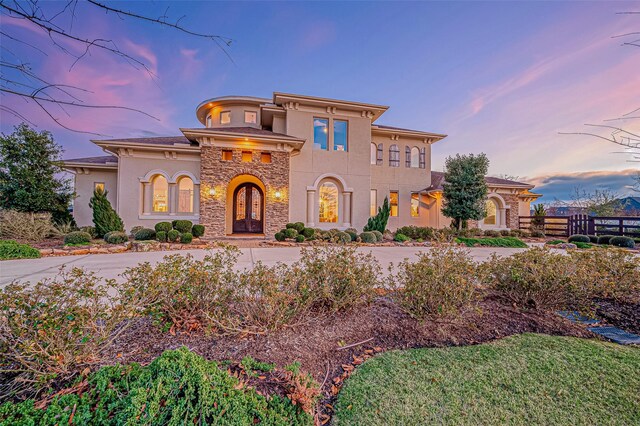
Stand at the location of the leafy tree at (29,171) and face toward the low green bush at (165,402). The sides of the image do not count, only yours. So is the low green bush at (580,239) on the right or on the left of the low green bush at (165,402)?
left

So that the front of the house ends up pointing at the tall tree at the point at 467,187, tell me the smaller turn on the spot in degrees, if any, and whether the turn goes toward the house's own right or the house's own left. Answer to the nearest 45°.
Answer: approximately 90° to the house's own left

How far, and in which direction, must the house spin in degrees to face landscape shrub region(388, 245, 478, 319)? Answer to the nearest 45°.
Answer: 0° — it already faces it

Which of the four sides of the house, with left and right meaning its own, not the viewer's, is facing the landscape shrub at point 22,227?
right

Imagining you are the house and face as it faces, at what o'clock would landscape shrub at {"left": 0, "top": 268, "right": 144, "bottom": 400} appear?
The landscape shrub is roughly at 12 o'clock from the house.

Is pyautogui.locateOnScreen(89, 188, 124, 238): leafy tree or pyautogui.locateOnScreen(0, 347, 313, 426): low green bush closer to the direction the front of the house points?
the low green bush

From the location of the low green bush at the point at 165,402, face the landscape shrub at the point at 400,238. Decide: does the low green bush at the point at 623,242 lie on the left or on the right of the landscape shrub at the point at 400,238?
right

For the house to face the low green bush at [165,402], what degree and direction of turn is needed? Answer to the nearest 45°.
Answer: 0° — it already faces it

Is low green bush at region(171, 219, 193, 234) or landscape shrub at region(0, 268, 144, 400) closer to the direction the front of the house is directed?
the landscape shrub

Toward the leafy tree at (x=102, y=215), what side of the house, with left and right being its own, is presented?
right

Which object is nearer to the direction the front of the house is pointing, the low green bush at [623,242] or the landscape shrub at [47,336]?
the landscape shrub

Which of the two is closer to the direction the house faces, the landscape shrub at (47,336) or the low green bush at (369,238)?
the landscape shrub

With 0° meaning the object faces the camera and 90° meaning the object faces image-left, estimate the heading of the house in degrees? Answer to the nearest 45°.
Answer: approximately 0°
